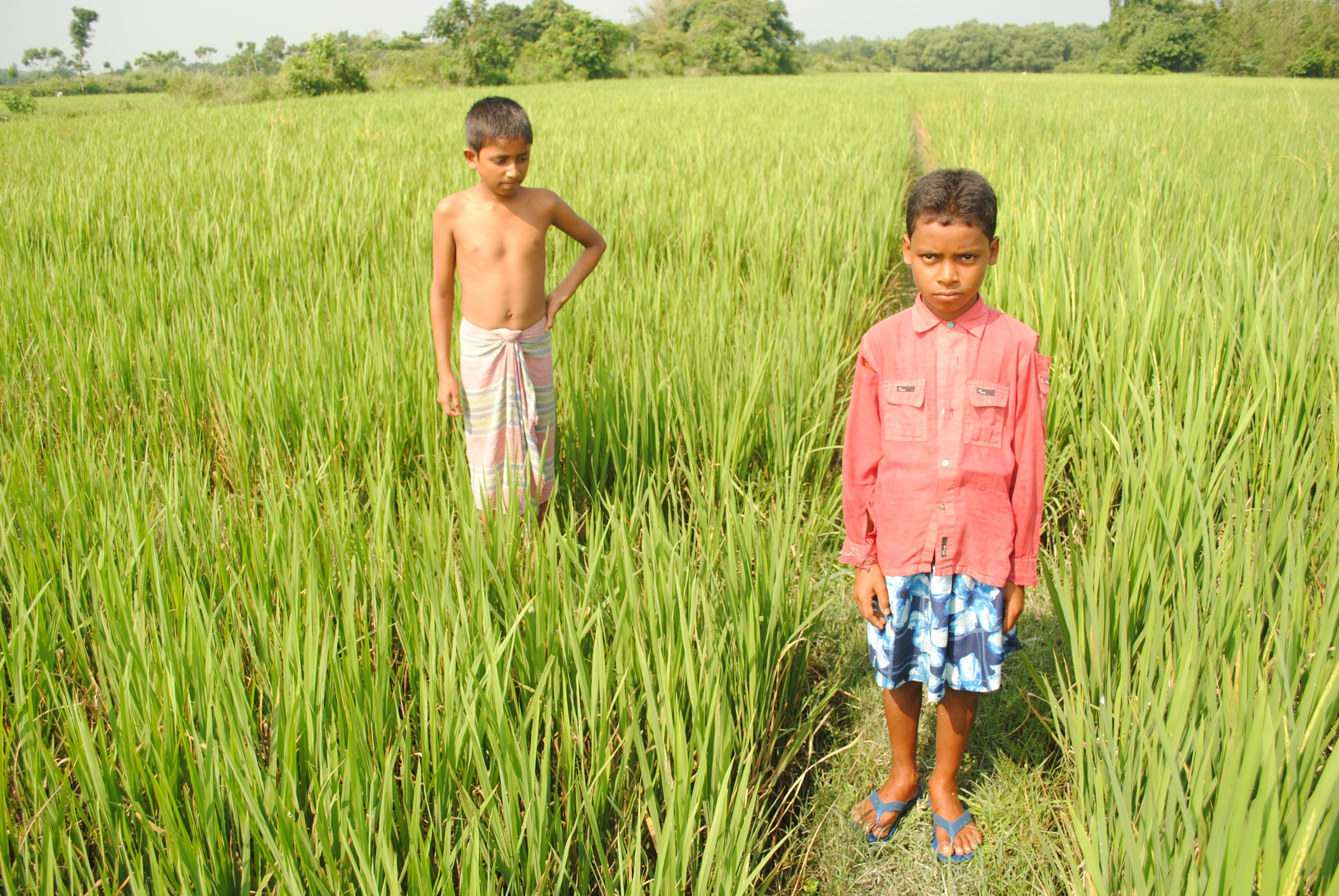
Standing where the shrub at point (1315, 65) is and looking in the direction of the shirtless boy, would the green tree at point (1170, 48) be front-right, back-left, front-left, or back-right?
back-right

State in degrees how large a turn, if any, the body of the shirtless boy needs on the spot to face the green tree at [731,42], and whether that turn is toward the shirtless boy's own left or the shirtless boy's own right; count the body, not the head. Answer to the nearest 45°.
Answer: approximately 180°

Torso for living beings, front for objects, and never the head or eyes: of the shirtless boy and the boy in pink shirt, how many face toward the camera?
2

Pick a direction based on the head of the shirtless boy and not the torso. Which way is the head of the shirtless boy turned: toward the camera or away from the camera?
toward the camera

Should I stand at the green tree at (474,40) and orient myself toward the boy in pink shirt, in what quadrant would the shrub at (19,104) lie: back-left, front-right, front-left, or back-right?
front-right

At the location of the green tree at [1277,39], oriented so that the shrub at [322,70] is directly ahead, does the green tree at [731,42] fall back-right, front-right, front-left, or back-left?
front-right

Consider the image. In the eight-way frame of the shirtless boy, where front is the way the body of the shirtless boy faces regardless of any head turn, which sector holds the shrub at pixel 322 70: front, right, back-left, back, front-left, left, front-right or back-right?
back

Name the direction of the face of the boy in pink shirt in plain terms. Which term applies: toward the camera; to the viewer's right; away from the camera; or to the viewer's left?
toward the camera

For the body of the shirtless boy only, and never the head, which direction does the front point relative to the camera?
toward the camera

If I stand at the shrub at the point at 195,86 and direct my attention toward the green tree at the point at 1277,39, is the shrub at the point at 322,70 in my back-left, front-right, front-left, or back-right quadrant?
front-left
